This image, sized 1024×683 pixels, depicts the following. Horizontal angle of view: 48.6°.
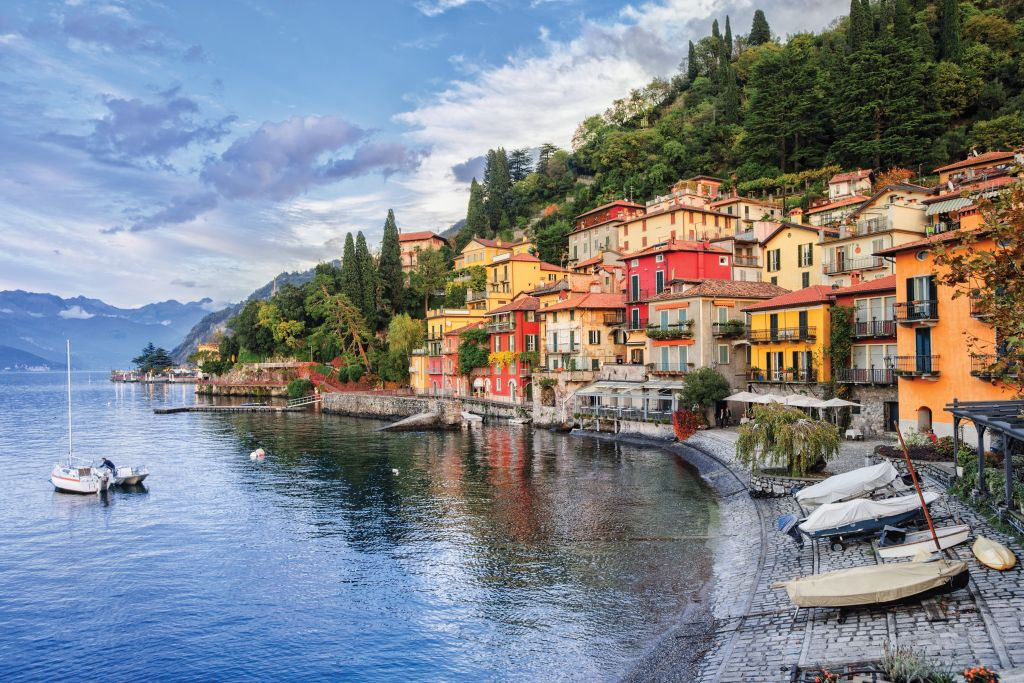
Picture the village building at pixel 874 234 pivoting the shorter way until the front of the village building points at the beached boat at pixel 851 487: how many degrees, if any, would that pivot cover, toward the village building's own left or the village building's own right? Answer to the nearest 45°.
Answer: approximately 45° to the village building's own left

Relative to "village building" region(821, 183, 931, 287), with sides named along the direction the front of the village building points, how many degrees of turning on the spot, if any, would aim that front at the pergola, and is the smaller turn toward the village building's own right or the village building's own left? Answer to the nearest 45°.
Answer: approximately 45° to the village building's own left

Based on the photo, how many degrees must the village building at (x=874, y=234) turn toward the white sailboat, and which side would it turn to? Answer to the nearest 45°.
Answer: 0° — it already faces it

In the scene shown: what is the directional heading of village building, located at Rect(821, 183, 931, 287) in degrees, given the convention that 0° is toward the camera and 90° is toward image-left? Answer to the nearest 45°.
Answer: approximately 45°

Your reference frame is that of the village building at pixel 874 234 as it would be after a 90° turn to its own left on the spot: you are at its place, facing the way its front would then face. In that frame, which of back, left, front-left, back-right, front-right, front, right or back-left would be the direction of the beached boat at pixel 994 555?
front-right

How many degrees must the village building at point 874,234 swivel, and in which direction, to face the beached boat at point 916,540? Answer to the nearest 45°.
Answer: approximately 45° to its left
